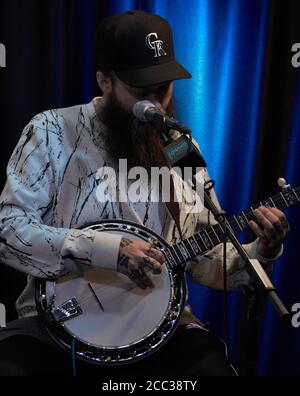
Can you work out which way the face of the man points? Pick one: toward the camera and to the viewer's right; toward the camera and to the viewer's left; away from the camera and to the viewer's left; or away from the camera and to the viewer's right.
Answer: toward the camera and to the viewer's right

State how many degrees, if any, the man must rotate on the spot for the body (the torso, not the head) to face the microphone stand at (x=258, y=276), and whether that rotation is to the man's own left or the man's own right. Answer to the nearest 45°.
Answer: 0° — they already face it

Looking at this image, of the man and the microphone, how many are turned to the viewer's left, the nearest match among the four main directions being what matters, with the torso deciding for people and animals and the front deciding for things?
1

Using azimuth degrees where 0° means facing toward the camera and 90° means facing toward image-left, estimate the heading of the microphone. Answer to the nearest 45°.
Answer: approximately 90°
